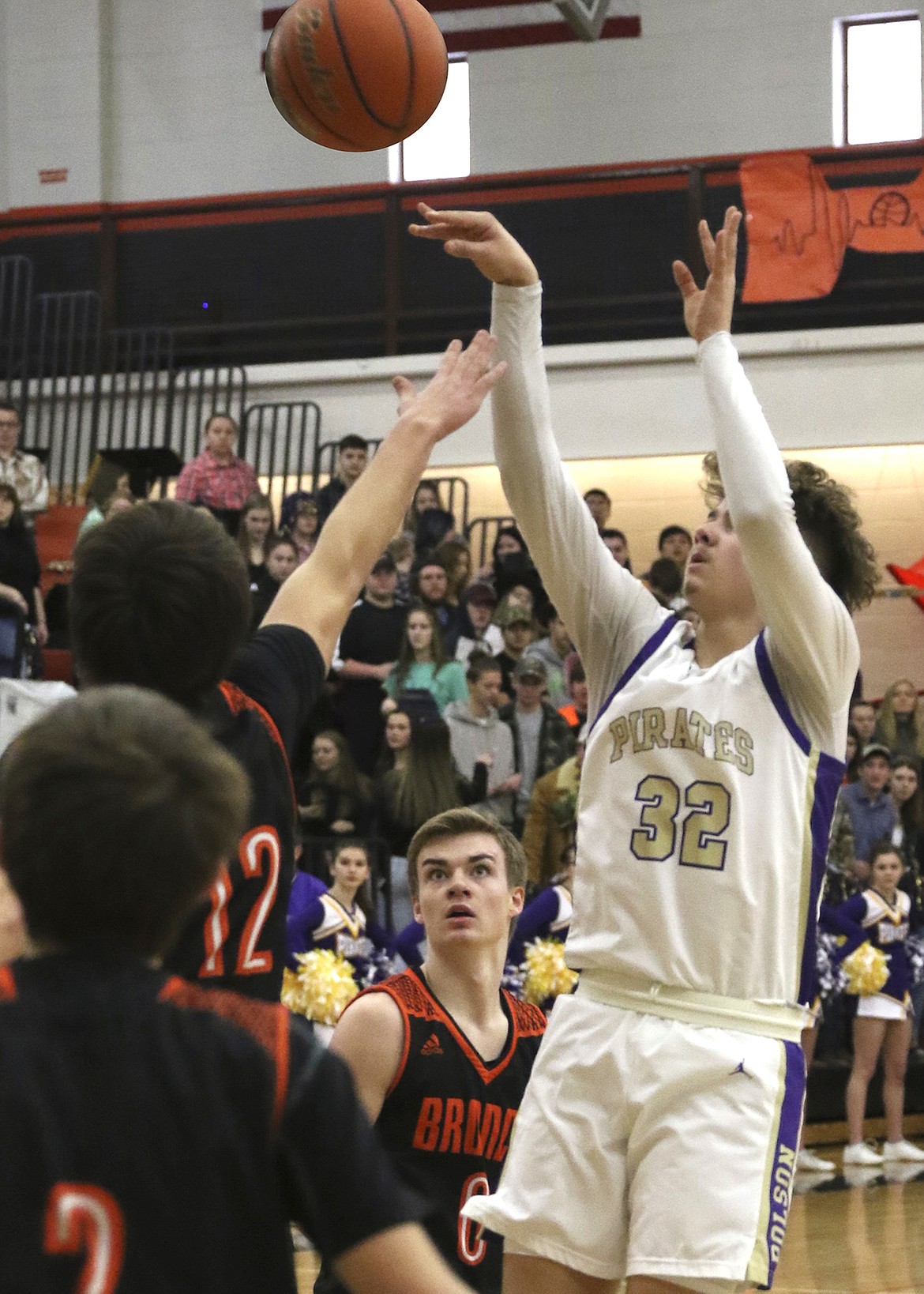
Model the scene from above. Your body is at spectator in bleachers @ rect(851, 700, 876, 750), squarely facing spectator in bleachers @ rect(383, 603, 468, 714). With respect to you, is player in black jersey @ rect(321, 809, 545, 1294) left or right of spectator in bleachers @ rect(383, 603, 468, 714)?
left

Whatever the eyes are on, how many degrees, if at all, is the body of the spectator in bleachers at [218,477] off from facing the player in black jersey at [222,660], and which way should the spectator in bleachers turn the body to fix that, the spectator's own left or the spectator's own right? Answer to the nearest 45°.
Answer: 0° — they already face them

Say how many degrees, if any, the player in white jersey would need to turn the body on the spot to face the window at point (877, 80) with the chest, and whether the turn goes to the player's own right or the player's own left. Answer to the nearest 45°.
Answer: approximately 135° to the player's own right

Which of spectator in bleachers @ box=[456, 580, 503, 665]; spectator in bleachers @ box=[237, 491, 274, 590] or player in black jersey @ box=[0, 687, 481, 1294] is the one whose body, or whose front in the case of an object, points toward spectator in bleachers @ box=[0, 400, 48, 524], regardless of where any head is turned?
the player in black jersey

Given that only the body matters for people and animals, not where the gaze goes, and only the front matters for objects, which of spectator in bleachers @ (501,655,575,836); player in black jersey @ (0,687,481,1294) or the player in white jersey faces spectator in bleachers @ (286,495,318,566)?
the player in black jersey

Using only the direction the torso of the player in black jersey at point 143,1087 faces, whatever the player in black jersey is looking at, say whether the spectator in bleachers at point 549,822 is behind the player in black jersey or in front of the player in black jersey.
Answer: in front

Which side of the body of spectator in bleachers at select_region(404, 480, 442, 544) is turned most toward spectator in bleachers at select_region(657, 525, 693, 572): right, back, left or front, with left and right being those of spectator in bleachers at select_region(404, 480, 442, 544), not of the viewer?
left

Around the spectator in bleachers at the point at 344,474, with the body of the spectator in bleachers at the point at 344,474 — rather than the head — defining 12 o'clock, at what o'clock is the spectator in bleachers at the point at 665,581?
the spectator in bleachers at the point at 665,581 is roughly at 10 o'clock from the spectator in bleachers at the point at 344,474.

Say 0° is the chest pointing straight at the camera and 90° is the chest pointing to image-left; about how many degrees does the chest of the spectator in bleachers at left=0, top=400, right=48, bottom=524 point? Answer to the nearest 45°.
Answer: approximately 0°

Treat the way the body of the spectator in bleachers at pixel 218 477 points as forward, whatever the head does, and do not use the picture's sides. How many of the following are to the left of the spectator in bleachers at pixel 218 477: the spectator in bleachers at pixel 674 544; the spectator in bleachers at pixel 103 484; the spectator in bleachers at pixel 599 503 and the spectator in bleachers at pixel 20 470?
2

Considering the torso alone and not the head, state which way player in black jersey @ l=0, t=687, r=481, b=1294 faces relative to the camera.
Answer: away from the camera

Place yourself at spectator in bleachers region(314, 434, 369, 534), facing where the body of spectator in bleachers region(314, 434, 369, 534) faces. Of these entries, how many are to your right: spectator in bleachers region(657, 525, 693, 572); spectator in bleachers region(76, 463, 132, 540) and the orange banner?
1
